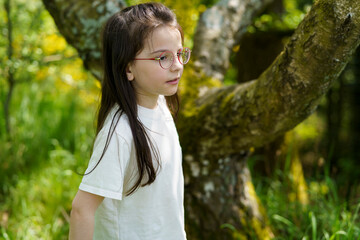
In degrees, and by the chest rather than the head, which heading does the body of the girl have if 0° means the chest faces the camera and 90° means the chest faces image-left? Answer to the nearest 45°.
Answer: approximately 315°

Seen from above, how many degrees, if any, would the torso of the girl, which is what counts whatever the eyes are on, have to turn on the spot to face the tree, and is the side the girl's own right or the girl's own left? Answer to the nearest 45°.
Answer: approximately 90° to the girl's own left
